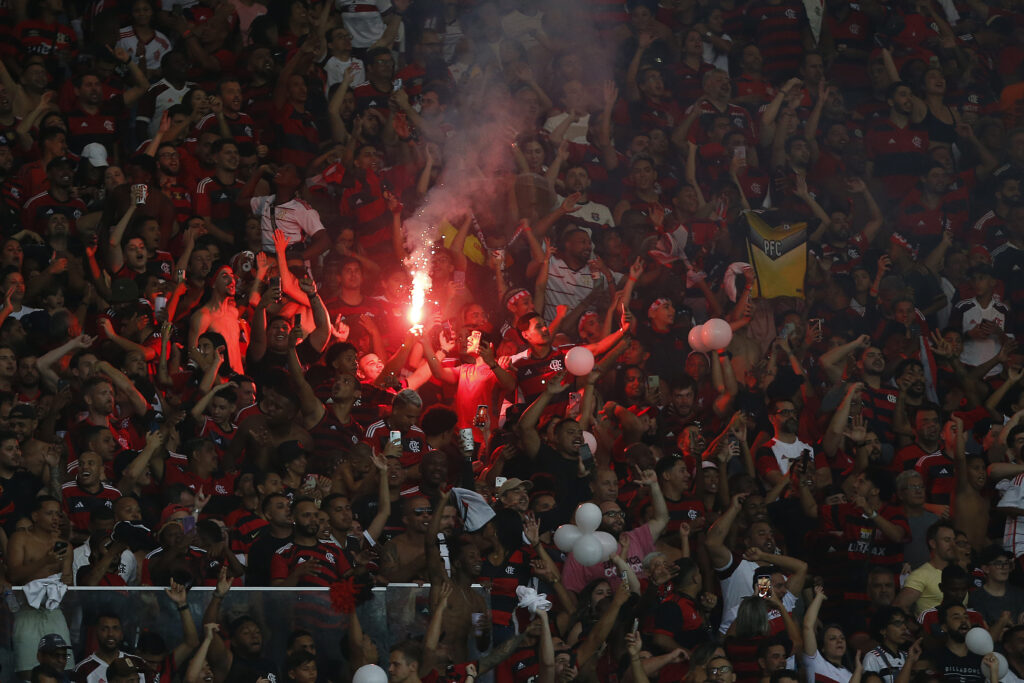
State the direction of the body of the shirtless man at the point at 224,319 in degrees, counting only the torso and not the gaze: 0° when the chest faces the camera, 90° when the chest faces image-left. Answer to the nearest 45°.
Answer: approximately 315°

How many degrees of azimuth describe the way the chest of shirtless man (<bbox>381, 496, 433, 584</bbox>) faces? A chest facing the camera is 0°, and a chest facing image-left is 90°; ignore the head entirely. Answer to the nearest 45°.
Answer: approximately 315°

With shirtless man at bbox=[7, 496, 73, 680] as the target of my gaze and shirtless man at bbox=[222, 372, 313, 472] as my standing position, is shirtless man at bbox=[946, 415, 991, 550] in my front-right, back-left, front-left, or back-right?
back-left

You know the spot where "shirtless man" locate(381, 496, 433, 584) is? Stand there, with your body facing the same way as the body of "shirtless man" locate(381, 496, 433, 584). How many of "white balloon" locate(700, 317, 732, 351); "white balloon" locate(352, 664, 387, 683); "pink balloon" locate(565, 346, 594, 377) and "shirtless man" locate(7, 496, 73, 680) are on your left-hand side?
2

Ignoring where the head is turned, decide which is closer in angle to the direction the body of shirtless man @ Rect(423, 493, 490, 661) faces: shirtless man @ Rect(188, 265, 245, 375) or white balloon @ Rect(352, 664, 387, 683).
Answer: the white balloon

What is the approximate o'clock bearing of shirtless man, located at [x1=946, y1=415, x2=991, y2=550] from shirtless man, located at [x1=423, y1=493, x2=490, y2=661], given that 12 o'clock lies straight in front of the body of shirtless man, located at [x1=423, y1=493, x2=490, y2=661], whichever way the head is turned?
shirtless man, located at [x1=946, y1=415, x2=991, y2=550] is roughly at 10 o'clock from shirtless man, located at [x1=423, y1=493, x2=490, y2=661].

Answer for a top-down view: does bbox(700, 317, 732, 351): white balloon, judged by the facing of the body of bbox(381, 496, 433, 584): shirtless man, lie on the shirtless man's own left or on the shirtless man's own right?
on the shirtless man's own left

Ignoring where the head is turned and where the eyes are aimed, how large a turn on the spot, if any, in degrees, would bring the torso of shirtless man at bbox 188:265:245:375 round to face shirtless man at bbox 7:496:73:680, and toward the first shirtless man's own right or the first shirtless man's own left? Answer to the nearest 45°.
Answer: approximately 90° to the first shirtless man's own right

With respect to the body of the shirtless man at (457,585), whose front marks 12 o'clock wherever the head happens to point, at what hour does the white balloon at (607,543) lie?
The white balloon is roughly at 10 o'clock from the shirtless man.

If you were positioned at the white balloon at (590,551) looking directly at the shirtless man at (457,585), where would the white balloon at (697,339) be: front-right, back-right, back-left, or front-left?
back-right

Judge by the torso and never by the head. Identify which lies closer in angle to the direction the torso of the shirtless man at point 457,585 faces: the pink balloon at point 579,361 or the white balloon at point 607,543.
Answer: the white balloon

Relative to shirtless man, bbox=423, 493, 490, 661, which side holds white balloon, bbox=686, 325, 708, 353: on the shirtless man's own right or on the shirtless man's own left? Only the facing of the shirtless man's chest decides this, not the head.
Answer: on the shirtless man's own left
